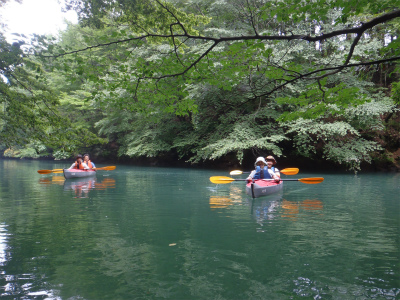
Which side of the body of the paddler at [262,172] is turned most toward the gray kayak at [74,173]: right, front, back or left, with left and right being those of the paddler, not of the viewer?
right

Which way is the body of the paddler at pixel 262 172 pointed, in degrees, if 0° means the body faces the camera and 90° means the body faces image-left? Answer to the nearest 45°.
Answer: approximately 0°
